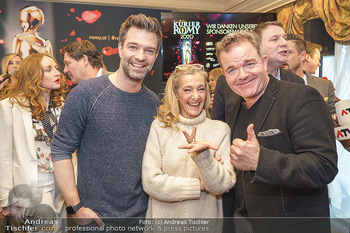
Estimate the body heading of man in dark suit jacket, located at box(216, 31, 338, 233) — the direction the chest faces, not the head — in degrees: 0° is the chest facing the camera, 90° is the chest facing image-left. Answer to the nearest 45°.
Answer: approximately 45°

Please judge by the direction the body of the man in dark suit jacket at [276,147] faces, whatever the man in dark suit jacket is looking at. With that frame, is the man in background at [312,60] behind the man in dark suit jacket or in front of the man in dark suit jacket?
behind

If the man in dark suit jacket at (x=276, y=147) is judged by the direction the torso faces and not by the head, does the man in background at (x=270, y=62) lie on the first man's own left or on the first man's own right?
on the first man's own right

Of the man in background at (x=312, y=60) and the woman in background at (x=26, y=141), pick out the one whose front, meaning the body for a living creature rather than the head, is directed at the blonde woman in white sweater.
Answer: the woman in background

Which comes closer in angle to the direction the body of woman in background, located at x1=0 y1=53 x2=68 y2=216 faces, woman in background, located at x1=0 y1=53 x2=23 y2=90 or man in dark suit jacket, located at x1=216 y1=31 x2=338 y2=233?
the man in dark suit jacket
